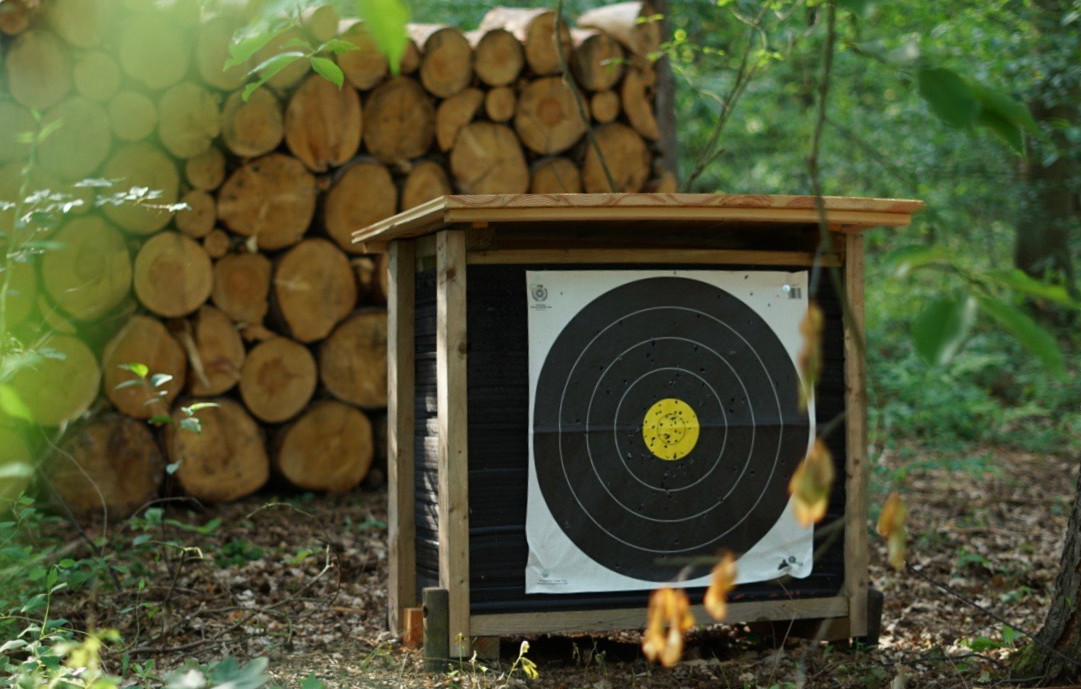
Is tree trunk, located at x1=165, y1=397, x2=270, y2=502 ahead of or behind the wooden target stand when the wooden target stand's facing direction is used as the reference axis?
behind

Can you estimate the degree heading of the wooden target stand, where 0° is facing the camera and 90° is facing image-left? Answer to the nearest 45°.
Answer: approximately 0°

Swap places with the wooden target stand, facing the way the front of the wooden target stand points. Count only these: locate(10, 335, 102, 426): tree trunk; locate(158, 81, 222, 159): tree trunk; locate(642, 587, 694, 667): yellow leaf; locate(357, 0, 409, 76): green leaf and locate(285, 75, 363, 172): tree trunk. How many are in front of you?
2

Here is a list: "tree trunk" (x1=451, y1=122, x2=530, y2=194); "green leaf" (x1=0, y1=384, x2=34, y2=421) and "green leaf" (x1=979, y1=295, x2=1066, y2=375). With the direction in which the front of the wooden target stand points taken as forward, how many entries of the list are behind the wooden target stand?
1

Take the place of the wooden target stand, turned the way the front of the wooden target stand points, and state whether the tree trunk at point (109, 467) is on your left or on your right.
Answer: on your right

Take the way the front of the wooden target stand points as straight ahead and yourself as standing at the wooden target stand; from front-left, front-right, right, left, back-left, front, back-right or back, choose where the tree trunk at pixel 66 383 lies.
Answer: back-right

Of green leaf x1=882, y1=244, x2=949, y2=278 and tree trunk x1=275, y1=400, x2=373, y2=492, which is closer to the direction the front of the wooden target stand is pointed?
the green leaf

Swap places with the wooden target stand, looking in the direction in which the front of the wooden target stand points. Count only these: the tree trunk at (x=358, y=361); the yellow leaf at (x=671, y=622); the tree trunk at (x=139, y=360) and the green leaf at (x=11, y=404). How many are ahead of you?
2

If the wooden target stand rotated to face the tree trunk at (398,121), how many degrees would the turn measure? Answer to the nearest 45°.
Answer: approximately 180°

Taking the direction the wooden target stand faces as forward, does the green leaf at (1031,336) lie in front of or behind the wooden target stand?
in front

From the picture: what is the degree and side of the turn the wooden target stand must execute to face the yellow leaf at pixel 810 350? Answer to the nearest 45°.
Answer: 0° — it already faces it

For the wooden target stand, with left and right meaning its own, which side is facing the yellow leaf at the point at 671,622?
front
